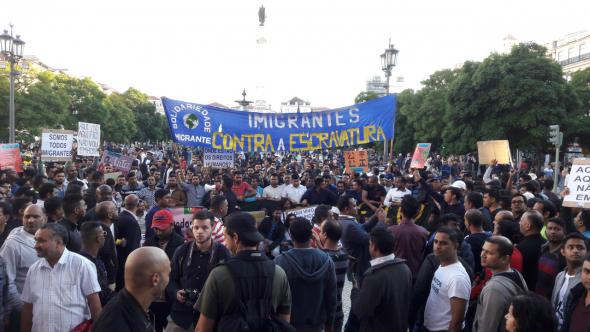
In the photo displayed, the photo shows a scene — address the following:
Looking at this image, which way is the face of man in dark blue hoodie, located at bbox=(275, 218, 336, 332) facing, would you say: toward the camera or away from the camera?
away from the camera

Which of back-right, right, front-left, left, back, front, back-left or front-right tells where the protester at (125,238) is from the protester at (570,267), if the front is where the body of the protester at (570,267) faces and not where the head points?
right

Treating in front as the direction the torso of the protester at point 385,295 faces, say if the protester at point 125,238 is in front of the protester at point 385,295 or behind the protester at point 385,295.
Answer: in front

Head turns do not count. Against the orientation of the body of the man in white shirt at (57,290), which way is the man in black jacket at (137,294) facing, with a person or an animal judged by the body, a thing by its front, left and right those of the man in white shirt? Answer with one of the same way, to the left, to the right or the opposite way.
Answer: the opposite way

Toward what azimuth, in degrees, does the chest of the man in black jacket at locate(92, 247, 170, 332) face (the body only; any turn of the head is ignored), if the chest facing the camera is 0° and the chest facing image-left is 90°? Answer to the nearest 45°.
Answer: approximately 225°

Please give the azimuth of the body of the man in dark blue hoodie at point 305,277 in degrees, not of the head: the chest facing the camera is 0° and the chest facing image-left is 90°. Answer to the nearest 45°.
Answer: approximately 180°

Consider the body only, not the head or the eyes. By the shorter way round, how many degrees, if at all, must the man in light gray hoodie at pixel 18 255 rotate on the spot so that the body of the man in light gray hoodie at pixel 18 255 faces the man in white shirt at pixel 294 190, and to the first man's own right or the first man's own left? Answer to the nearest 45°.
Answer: approximately 90° to the first man's own left

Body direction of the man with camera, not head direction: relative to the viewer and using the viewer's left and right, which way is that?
facing the viewer

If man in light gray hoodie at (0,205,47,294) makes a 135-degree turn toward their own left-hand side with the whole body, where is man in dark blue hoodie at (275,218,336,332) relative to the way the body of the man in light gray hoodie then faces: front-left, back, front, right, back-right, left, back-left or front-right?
back-right
